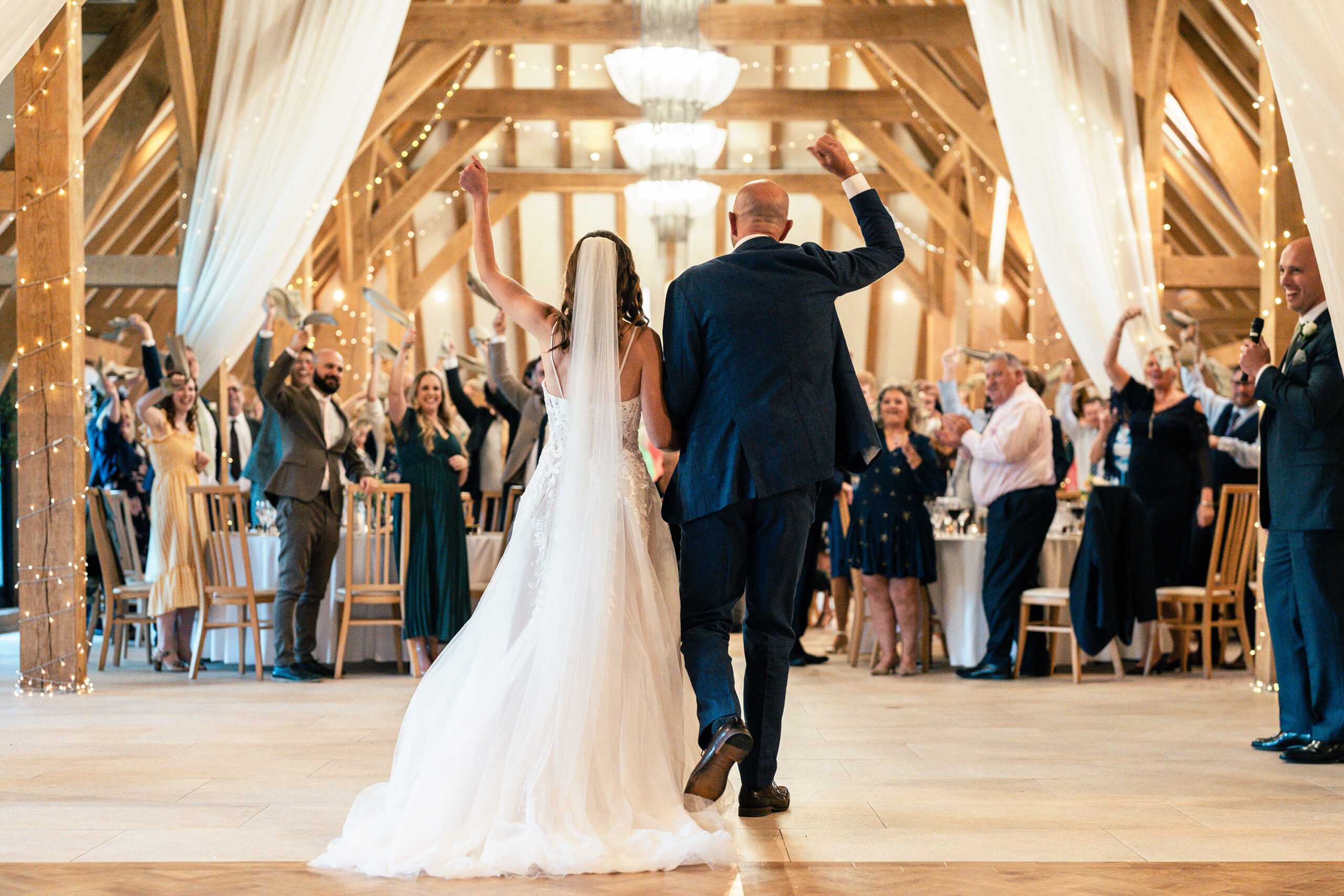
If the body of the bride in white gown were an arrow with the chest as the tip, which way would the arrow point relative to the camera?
away from the camera

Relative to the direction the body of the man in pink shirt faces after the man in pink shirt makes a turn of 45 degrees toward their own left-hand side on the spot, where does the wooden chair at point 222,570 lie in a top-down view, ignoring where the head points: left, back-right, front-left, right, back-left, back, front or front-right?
front-right

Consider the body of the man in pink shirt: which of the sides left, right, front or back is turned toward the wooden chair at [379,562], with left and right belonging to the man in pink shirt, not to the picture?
front

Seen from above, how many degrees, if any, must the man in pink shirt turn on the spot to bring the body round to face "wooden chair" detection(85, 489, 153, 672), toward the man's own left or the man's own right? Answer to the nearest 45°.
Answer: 0° — they already face it

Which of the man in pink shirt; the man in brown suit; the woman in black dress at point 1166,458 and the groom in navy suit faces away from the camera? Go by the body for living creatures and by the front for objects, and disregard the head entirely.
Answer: the groom in navy suit

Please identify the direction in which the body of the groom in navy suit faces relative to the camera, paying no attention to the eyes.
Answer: away from the camera

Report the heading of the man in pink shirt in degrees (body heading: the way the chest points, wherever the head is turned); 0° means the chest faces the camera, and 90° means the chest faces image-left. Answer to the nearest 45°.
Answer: approximately 90°

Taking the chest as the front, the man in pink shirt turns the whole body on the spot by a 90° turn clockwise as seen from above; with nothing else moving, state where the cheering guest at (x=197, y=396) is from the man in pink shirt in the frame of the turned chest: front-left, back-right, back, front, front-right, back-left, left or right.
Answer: left

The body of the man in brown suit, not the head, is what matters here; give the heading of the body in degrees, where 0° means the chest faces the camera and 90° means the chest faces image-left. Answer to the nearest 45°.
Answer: approximately 315°

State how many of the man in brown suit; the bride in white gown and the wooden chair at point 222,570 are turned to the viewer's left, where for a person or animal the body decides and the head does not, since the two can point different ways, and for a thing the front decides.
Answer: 0

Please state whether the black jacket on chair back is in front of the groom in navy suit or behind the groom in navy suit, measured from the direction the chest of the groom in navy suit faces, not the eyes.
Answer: in front

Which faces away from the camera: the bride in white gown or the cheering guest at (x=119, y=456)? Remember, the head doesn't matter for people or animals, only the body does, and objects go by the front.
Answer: the bride in white gown

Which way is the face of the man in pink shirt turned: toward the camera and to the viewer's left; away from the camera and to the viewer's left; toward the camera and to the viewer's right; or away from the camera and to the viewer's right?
toward the camera and to the viewer's left

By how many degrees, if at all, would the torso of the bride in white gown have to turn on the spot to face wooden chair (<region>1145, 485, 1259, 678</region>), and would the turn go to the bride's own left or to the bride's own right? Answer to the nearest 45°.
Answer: approximately 45° to the bride's own right
